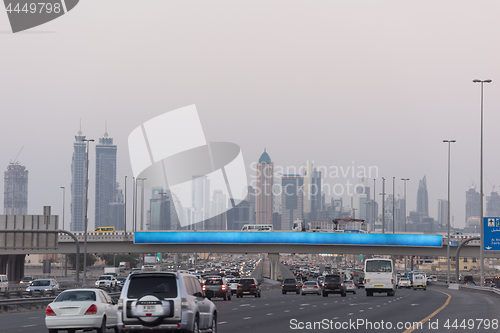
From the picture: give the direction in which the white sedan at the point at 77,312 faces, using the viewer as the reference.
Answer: facing away from the viewer and to the right of the viewer

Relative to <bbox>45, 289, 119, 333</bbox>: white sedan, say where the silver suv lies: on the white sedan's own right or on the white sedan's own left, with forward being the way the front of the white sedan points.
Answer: on the white sedan's own right
